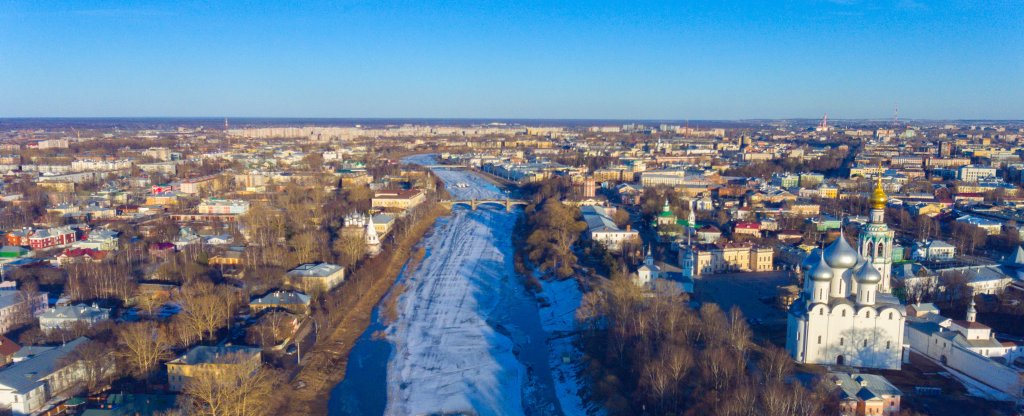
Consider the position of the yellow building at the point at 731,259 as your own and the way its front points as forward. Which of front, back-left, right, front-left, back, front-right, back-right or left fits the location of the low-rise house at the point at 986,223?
back-left

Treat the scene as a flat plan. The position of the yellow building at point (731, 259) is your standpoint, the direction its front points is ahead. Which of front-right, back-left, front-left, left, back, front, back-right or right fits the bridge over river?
back-right

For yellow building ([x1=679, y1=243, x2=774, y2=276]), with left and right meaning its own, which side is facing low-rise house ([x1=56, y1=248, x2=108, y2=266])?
right

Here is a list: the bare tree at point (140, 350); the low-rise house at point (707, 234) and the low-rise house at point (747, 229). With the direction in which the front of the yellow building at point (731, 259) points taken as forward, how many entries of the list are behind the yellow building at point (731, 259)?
2

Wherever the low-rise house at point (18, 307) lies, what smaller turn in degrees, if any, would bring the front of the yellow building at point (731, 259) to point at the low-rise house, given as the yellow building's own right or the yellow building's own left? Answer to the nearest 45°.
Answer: approximately 45° to the yellow building's own right

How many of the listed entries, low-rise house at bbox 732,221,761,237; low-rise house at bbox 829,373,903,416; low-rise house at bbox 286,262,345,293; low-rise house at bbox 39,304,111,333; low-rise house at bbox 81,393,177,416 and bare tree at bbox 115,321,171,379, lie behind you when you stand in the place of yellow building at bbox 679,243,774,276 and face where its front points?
1

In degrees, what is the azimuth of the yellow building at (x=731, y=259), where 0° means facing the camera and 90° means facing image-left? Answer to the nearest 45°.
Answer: approximately 0°

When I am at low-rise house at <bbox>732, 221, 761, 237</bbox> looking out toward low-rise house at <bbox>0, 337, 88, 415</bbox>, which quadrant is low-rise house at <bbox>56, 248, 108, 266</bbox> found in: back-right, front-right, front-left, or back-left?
front-right

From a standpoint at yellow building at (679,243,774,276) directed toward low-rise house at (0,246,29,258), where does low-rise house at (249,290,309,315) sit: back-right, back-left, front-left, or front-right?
front-left

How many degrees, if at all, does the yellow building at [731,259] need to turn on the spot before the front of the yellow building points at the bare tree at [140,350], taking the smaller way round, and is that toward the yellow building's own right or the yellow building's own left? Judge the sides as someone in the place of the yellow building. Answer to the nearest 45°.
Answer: approximately 45° to the yellow building's own right

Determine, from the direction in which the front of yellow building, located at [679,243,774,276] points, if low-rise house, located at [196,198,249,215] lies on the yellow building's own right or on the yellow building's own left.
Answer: on the yellow building's own right

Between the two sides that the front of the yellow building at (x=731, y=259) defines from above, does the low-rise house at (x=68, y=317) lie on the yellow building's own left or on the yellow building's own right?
on the yellow building's own right

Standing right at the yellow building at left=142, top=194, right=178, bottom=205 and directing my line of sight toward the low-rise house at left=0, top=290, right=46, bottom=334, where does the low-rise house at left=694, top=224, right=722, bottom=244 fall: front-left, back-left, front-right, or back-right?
front-left

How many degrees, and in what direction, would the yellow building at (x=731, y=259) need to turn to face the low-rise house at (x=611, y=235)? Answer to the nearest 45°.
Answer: approximately 135° to its right

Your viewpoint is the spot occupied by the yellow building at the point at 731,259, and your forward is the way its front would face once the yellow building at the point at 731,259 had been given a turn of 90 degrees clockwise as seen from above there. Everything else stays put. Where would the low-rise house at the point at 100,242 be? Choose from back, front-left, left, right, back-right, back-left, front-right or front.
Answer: front

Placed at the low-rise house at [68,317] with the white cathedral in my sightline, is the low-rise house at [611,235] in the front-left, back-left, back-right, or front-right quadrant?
front-left

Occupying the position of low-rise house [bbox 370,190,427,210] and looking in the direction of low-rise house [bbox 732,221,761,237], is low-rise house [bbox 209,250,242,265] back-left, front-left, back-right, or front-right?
front-right

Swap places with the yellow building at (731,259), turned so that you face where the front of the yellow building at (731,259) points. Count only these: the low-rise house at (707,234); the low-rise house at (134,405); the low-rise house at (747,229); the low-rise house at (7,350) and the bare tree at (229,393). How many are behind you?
2
